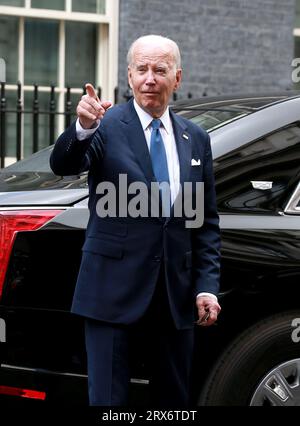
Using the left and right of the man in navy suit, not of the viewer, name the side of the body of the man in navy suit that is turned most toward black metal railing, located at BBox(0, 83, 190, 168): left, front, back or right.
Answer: back

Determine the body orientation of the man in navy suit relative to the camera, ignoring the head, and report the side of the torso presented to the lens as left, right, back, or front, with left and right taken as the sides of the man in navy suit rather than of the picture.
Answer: front
